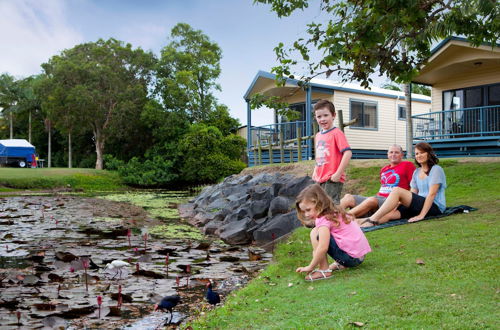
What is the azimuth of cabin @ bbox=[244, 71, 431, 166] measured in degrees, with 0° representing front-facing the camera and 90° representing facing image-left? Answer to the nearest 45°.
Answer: approximately 45°

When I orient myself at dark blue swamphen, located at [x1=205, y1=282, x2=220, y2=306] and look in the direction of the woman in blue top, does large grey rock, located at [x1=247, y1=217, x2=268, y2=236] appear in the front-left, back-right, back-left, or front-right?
front-left

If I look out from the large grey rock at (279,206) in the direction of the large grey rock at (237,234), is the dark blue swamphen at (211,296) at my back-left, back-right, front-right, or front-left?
front-left

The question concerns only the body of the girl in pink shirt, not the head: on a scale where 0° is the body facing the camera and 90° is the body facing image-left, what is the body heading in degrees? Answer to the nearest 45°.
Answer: approximately 90°

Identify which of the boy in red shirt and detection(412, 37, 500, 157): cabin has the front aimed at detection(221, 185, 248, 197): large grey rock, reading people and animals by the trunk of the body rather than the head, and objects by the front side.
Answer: the cabin

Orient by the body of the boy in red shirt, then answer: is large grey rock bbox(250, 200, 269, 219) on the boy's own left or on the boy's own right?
on the boy's own right

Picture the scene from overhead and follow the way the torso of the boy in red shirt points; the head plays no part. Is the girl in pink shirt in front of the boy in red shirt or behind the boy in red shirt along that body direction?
in front

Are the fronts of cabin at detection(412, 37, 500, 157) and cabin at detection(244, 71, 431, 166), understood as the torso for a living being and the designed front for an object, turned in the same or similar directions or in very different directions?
same or similar directions

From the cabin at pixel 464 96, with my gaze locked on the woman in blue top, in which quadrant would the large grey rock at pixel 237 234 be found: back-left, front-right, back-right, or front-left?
front-right

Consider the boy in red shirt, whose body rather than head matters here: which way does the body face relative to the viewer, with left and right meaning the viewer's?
facing the viewer and to the left of the viewer

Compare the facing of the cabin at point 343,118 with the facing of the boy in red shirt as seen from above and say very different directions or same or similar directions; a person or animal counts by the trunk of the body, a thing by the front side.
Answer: same or similar directions

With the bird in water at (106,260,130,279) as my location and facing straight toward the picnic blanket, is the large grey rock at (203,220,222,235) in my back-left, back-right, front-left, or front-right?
front-left

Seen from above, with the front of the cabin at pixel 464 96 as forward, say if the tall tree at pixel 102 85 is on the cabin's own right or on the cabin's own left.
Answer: on the cabin's own right

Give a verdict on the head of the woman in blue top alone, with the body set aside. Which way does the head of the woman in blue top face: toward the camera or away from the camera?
toward the camera
